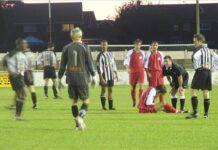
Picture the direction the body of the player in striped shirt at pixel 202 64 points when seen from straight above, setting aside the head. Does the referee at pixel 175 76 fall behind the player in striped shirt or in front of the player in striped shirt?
in front

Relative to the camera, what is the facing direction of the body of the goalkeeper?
away from the camera

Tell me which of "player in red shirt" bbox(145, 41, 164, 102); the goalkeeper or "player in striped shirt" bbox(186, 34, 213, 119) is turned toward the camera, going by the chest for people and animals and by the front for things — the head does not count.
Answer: the player in red shirt

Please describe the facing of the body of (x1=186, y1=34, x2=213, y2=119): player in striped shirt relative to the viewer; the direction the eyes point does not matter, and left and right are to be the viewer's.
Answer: facing away from the viewer and to the left of the viewer

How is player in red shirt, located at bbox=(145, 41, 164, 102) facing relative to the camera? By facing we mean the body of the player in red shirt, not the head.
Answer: toward the camera

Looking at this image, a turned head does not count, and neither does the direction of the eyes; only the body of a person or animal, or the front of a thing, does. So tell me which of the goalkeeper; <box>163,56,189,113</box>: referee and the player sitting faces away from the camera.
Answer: the goalkeeper

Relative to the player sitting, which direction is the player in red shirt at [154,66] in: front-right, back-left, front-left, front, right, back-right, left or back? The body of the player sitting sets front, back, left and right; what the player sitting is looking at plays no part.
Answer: left

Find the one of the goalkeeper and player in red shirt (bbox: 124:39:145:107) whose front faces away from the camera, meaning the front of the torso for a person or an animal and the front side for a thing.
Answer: the goalkeeper

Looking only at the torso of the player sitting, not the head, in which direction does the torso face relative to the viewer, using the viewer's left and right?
facing to the right of the viewer

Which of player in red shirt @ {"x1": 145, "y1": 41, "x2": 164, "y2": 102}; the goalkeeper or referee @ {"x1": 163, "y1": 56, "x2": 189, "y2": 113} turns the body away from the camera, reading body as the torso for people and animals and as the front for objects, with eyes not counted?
the goalkeeper

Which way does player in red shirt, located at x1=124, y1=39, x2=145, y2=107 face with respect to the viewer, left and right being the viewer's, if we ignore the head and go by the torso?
facing the viewer

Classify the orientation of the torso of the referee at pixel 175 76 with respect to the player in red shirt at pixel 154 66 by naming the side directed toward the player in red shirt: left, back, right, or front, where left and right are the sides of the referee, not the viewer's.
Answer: right

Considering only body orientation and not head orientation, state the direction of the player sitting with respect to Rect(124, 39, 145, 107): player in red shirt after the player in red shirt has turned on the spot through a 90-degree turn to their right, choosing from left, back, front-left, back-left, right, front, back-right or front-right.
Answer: left
